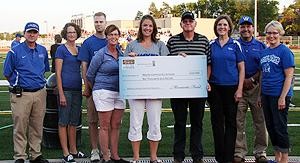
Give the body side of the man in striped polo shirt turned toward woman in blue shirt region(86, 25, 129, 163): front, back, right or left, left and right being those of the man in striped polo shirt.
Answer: right

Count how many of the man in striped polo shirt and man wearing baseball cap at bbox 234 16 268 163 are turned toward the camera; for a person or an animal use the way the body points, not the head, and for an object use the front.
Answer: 2

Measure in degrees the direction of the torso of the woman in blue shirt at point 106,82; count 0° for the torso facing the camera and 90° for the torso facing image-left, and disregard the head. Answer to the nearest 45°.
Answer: approximately 315°

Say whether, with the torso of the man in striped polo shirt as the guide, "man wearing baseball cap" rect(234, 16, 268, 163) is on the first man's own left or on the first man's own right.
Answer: on the first man's own left

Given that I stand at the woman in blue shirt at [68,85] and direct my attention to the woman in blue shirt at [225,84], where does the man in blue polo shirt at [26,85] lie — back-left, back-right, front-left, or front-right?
back-right

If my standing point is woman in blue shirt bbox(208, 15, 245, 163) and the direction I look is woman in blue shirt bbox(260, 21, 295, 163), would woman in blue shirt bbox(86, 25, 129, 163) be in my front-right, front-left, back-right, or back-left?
back-right

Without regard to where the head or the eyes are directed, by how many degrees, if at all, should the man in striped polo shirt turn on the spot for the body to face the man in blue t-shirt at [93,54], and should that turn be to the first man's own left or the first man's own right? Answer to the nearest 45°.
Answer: approximately 90° to the first man's own right
